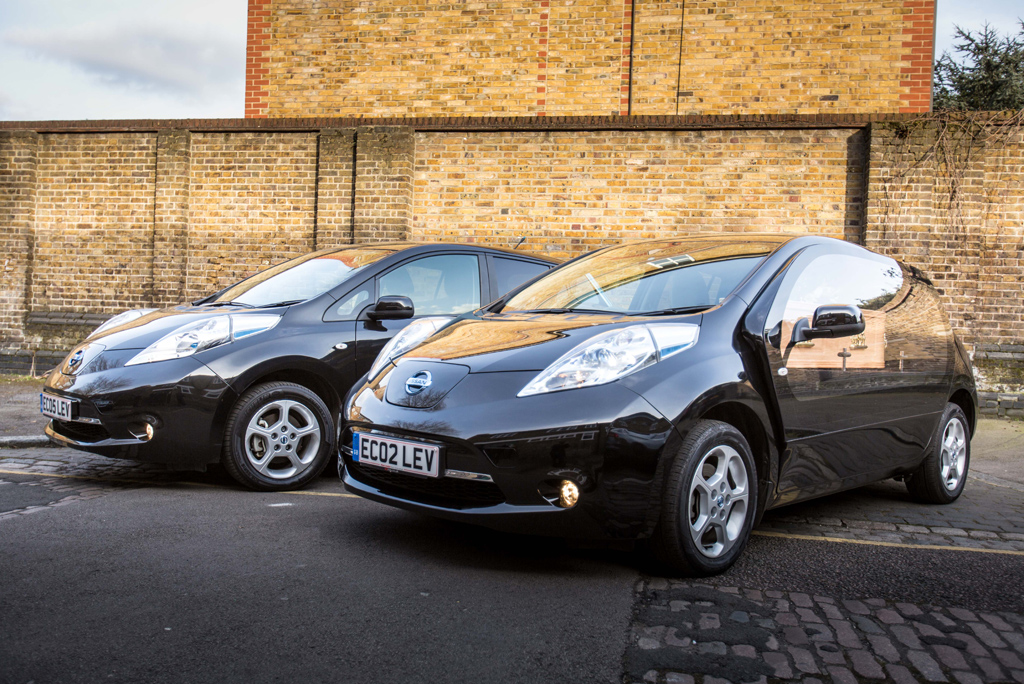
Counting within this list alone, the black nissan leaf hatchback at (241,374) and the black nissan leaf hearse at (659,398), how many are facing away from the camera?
0

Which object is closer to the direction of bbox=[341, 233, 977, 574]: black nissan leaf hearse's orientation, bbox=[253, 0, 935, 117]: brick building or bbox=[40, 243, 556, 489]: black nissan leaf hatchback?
the black nissan leaf hatchback

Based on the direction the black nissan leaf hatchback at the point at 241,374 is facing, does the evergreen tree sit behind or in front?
behind

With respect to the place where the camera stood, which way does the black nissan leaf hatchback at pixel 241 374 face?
facing the viewer and to the left of the viewer

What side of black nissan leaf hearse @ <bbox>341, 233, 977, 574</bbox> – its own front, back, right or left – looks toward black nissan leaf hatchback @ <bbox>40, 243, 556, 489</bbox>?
right

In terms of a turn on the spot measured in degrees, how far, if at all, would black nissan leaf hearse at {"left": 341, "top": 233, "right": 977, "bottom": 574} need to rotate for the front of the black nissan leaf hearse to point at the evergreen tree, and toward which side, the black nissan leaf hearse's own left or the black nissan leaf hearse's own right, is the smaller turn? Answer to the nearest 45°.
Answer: approximately 135° to the black nissan leaf hearse's own right

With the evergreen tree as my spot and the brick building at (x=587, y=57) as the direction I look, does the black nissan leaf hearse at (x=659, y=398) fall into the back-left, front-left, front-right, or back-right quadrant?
front-left

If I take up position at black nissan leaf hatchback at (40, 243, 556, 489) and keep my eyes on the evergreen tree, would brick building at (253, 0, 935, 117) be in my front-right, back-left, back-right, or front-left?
front-left

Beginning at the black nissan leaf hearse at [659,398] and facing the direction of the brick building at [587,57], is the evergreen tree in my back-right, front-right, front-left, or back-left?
front-right

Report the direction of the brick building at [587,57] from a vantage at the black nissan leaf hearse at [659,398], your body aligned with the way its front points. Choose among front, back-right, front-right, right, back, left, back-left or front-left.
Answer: back-right

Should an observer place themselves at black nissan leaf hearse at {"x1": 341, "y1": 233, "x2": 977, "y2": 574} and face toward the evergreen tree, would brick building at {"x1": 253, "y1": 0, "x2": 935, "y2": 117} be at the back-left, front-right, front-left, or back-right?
front-left

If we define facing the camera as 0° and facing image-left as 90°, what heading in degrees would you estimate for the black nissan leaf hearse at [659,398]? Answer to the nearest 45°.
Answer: approximately 45°

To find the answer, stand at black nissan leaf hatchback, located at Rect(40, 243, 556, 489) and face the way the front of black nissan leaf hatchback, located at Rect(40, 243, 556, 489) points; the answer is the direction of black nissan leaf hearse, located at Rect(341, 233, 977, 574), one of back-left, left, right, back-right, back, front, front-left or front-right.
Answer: left
